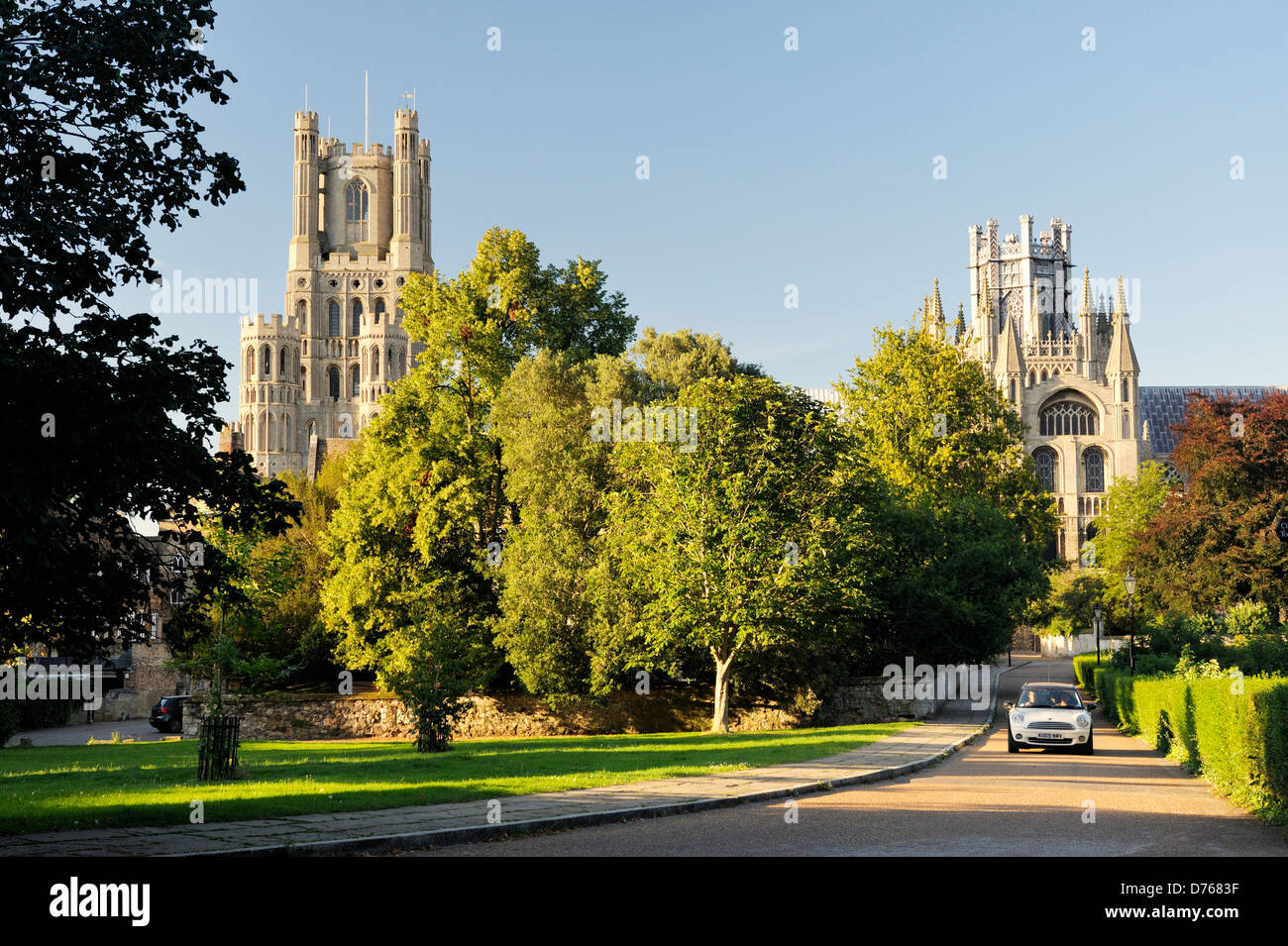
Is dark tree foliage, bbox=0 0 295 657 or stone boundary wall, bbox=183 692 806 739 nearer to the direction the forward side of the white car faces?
the dark tree foliage

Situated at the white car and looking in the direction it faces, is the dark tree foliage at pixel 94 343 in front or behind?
in front

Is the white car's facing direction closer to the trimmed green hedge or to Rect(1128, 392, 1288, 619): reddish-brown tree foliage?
the trimmed green hedge

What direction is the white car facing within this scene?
toward the camera

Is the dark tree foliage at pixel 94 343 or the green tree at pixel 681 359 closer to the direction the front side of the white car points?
the dark tree foliage

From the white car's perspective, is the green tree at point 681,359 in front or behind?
behind

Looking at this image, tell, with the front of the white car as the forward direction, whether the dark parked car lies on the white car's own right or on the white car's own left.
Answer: on the white car's own right

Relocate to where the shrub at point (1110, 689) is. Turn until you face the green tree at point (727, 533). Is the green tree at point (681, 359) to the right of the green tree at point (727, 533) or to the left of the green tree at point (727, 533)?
right
